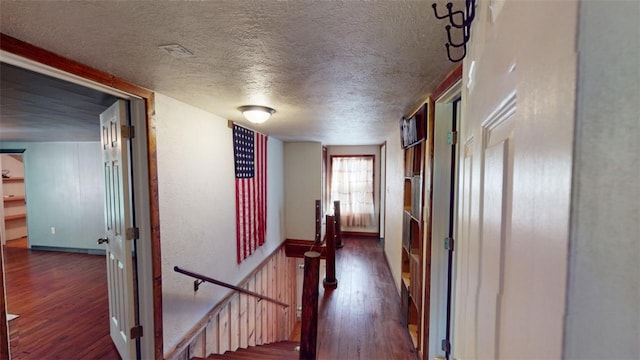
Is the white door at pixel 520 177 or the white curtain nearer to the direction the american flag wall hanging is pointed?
the white door

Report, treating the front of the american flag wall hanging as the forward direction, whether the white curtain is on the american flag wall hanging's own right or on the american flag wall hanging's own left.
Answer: on the american flag wall hanging's own left

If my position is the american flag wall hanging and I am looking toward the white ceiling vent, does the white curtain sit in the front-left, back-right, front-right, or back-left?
back-left

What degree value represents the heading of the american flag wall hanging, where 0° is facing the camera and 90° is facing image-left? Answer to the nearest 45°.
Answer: approximately 315°

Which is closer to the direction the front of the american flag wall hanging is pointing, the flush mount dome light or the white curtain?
the flush mount dome light

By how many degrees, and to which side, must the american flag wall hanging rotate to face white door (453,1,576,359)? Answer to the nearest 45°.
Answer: approximately 45° to its right

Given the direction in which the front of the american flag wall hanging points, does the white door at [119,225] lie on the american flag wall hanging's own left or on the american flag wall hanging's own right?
on the american flag wall hanging's own right
